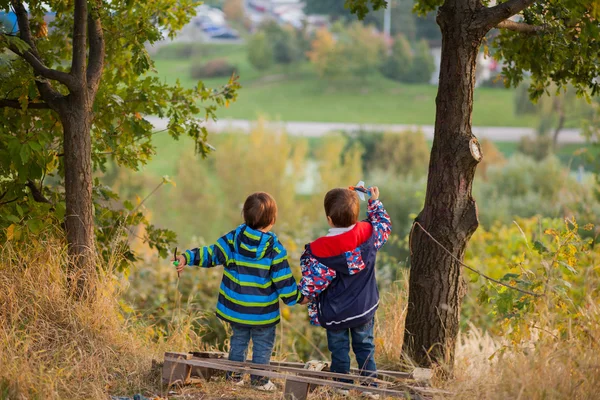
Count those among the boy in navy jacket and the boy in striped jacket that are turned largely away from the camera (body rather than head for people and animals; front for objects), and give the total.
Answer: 2

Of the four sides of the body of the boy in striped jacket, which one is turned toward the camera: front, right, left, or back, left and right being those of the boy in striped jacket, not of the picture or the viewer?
back

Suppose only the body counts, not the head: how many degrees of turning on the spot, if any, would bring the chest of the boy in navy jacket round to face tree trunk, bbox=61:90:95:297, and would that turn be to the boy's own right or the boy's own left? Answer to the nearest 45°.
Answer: approximately 90° to the boy's own left

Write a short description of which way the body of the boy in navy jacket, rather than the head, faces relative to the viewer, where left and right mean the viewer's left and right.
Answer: facing away from the viewer

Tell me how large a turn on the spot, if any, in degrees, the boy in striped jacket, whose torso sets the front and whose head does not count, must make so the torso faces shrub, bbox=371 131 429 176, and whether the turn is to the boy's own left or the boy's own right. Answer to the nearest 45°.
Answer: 0° — they already face it

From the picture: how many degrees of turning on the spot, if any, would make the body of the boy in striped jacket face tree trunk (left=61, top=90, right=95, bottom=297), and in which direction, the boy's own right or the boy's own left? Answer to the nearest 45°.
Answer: approximately 45° to the boy's own left

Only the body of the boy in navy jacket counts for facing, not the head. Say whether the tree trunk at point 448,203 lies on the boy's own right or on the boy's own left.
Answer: on the boy's own right
